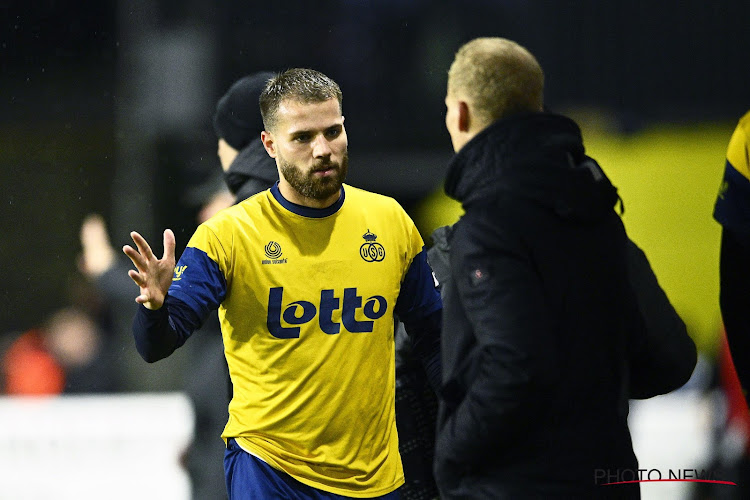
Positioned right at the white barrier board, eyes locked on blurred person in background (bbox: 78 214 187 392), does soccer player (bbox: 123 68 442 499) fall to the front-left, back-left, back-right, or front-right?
back-right

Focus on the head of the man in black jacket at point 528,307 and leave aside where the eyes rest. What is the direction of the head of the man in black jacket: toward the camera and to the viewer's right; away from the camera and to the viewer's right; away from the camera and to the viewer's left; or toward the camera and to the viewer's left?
away from the camera and to the viewer's left

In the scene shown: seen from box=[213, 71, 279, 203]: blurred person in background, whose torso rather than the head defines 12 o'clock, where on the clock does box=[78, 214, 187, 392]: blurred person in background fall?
box=[78, 214, 187, 392]: blurred person in background is roughly at 1 o'clock from box=[213, 71, 279, 203]: blurred person in background.

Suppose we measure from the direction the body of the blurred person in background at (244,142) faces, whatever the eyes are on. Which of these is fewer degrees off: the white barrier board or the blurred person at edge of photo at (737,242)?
the white barrier board

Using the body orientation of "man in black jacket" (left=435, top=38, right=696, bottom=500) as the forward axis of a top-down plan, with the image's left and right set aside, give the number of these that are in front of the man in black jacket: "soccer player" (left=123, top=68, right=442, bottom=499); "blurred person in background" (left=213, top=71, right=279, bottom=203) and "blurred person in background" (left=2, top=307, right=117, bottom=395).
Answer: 3

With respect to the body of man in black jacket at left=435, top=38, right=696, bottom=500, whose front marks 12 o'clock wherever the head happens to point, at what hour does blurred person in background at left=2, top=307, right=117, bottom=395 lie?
The blurred person in background is roughly at 12 o'clock from the man in black jacket.

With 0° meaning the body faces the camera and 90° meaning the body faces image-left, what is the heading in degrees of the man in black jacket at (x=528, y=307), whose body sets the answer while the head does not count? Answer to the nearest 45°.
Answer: approximately 135°

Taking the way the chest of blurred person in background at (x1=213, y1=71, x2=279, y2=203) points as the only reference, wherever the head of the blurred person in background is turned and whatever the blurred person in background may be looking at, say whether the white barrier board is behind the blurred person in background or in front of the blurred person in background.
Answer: in front

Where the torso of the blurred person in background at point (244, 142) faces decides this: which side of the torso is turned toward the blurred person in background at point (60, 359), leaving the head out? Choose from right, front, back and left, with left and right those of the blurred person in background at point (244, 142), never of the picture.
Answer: front

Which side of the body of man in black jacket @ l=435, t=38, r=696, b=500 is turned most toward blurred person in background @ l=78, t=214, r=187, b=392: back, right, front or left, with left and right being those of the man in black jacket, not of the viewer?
front

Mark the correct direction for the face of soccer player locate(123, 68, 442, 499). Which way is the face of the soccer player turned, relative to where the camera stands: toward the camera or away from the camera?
toward the camera

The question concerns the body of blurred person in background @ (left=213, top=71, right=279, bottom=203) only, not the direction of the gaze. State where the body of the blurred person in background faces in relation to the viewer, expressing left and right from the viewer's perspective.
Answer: facing away from the viewer and to the left of the viewer

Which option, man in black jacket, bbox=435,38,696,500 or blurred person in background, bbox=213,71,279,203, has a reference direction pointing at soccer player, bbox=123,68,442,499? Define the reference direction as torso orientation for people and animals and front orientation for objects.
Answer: the man in black jacket
